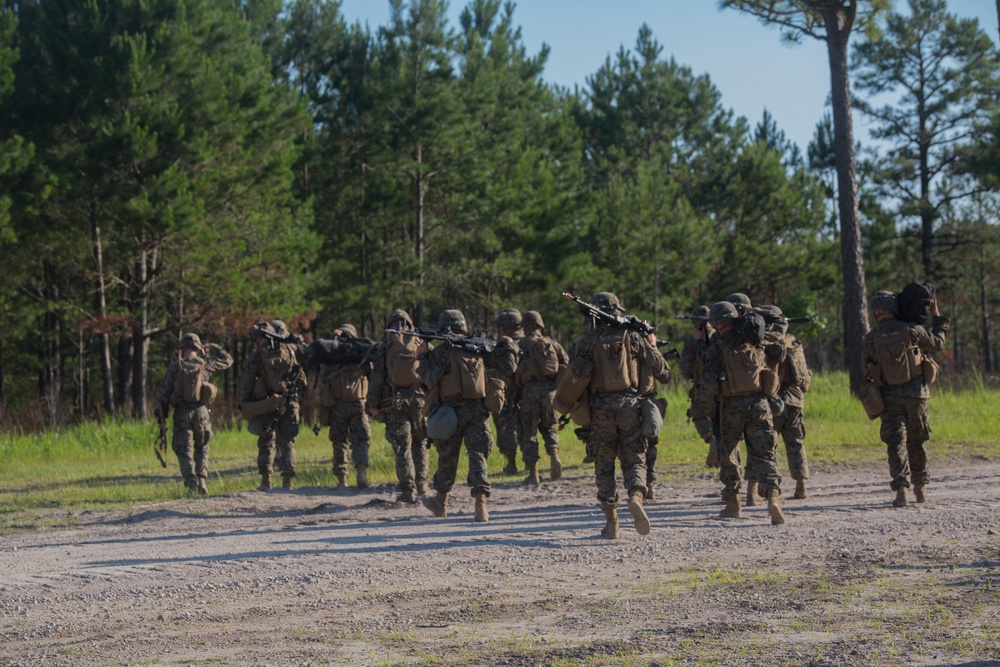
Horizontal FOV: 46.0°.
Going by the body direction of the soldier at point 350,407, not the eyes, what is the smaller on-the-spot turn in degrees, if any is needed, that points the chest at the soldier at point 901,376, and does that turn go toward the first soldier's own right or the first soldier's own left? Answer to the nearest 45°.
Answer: approximately 135° to the first soldier's own right

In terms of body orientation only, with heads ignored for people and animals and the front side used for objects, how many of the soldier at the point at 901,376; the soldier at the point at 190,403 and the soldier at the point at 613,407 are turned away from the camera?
3

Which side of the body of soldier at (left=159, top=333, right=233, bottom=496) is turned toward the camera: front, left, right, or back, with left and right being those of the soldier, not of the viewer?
back

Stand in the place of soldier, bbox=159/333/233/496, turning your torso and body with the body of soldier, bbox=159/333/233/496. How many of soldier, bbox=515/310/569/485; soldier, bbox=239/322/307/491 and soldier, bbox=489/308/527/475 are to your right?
3

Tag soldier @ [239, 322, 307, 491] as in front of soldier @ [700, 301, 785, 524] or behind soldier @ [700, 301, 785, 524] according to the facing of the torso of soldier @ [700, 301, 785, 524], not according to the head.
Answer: in front

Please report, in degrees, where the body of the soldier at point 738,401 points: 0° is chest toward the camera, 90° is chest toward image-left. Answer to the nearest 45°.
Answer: approximately 135°

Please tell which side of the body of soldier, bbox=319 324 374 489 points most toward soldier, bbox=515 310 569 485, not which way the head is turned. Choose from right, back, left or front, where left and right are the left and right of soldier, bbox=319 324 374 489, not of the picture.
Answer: right

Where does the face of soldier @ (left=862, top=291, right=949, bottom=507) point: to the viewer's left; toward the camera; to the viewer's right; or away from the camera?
away from the camera

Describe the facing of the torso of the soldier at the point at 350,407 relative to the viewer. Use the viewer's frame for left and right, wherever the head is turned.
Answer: facing away from the viewer

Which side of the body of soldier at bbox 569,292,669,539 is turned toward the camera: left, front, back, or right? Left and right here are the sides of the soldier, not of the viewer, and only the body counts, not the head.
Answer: back

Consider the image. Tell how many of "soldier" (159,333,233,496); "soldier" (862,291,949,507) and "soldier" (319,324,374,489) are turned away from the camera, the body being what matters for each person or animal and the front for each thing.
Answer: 3

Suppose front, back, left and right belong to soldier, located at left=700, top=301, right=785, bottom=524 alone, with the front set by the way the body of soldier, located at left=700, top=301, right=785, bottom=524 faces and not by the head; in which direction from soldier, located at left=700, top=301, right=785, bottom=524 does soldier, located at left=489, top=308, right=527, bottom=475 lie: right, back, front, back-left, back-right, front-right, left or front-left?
front

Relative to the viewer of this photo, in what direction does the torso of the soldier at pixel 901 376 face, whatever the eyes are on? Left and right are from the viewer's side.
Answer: facing away from the viewer

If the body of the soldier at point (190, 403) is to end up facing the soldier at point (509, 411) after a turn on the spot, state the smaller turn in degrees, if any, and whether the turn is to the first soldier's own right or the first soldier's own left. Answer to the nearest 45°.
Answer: approximately 90° to the first soldier's own right

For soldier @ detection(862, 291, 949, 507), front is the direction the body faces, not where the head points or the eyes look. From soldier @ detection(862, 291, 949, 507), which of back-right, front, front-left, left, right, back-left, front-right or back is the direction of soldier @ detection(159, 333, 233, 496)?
left
